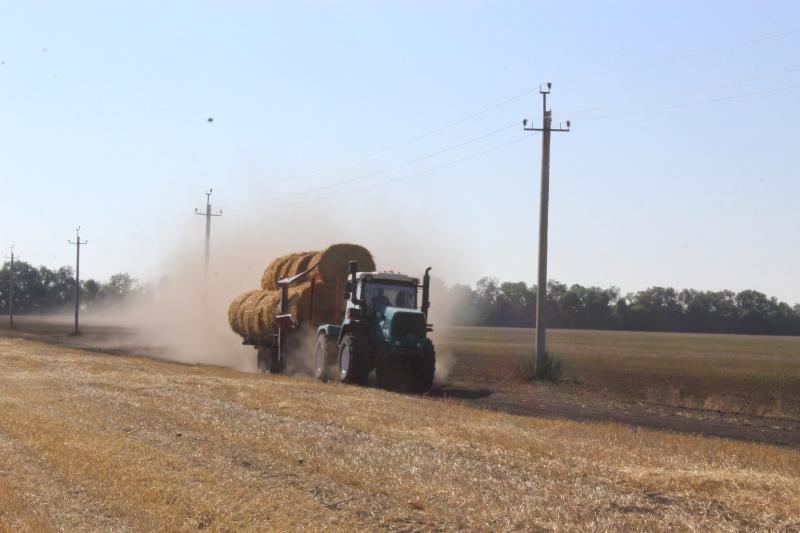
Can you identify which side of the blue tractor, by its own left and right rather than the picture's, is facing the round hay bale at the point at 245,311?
back

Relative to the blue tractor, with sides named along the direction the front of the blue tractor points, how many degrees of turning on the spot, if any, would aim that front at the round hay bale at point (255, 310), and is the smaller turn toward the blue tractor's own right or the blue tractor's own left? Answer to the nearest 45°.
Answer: approximately 180°

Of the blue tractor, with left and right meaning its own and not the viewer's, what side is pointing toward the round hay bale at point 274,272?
back

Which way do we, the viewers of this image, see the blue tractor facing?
facing the viewer and to the right of the viewer

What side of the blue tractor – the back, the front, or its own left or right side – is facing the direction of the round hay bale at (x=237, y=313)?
back

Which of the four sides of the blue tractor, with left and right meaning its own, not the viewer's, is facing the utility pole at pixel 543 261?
left
